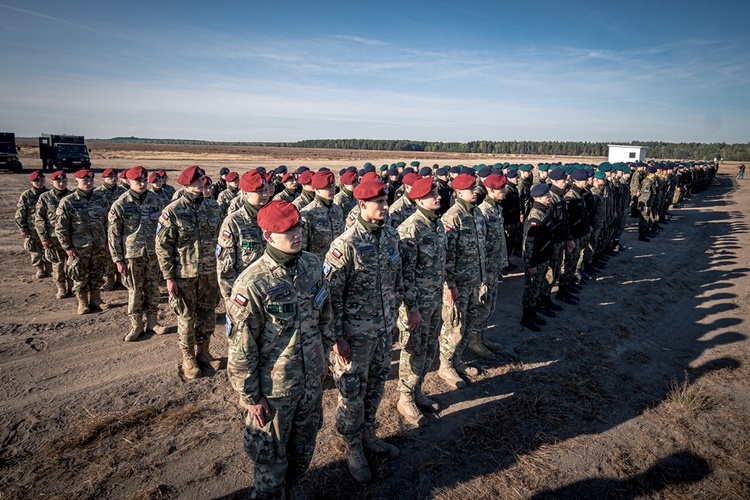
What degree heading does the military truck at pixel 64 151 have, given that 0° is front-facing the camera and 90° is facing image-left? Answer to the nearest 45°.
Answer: approximately 315°

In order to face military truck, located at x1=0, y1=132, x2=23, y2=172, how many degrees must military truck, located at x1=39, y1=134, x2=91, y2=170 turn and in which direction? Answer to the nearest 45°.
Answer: approximately 135° to its right
